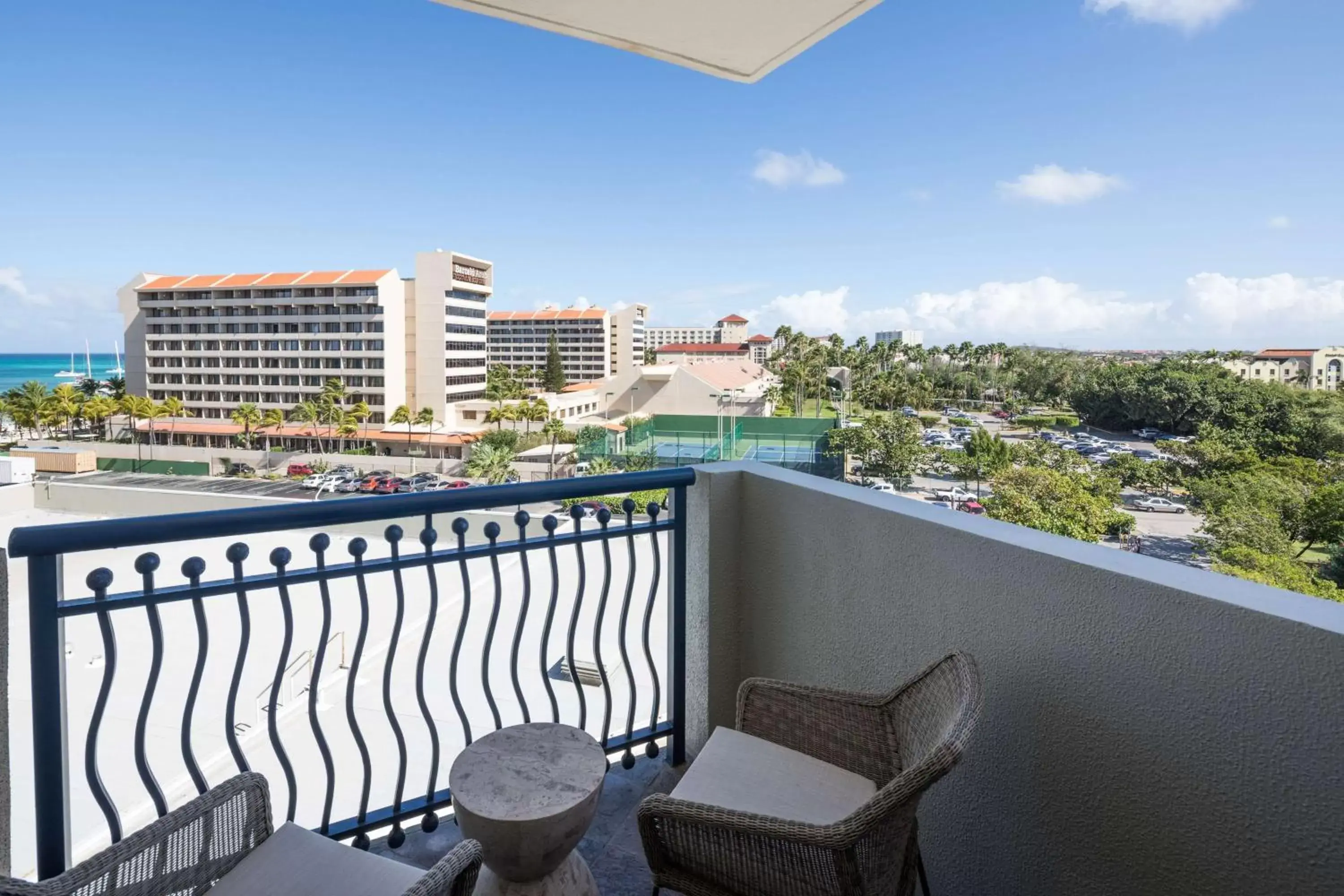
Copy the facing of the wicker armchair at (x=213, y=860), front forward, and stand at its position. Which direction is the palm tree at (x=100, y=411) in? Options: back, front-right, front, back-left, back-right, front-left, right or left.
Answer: front-left

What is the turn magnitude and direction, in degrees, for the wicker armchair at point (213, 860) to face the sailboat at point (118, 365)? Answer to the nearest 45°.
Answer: approximately 45° to its left

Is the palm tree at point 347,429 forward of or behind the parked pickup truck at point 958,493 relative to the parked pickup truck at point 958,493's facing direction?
behind

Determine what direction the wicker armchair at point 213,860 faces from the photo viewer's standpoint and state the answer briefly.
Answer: facing away from the viewer and to the right of the viewer

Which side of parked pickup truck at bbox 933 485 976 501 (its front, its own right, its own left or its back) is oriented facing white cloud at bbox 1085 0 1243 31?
left

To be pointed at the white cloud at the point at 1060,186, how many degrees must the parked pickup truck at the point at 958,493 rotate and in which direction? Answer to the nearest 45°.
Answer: approximately 90° to its left

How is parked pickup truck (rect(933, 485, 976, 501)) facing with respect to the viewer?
to the viewer's right

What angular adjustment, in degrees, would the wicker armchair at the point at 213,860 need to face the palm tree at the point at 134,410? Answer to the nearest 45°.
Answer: approximately 45° to its left
